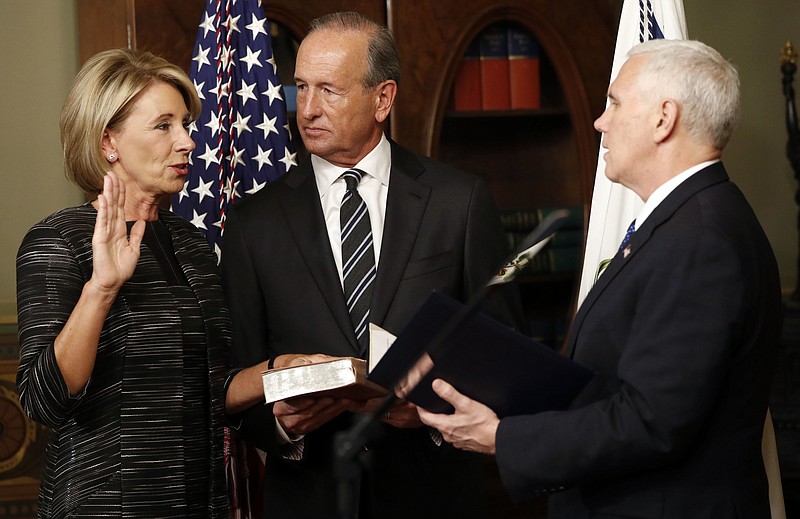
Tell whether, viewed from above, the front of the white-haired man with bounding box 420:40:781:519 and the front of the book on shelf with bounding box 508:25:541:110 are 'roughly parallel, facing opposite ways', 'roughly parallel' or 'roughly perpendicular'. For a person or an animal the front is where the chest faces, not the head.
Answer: roughly perpendicular

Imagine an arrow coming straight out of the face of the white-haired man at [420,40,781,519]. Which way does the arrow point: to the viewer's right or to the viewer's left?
to the viewer's left

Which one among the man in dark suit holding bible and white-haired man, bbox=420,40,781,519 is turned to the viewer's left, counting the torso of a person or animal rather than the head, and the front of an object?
the white-haired man

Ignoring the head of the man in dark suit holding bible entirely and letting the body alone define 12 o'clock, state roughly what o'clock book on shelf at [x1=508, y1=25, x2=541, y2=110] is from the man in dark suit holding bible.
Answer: The book on shelf is roughly at 7 o'clock from the man in dark suit holding bible.

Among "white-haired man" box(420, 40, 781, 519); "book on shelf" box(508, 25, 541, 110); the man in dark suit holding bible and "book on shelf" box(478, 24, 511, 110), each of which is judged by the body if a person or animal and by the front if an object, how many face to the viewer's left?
1

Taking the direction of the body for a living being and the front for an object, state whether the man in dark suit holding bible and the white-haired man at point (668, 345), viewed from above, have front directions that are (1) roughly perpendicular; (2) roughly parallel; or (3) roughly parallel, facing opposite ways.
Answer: roughly perpendicular

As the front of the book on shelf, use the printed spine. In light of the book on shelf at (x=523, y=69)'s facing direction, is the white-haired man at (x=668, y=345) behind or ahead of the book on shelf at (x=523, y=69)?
ahead

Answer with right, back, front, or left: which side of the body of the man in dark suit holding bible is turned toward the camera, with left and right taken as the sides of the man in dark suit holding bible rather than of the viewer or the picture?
front

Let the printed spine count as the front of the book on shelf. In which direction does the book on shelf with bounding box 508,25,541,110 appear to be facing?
toward the camera

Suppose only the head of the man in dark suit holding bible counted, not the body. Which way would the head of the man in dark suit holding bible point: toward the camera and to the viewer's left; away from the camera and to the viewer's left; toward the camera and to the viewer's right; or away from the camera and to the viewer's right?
toward the camera and to the viewer's left

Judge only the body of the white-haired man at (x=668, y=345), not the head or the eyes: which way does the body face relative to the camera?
to the viewer's left
